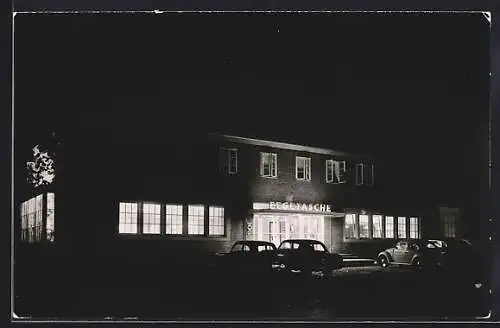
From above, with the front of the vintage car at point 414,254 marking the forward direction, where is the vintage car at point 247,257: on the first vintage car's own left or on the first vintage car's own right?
on the first vintage car's own left

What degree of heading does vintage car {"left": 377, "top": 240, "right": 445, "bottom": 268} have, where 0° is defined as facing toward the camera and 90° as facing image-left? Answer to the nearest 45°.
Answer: approximately 135°

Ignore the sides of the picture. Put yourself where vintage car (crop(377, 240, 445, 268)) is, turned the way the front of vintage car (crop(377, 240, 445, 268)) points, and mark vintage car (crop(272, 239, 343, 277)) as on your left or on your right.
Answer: on your left

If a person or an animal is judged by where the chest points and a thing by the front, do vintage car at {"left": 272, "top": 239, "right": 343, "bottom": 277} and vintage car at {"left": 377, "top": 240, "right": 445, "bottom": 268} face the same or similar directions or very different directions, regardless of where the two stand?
very different directions
